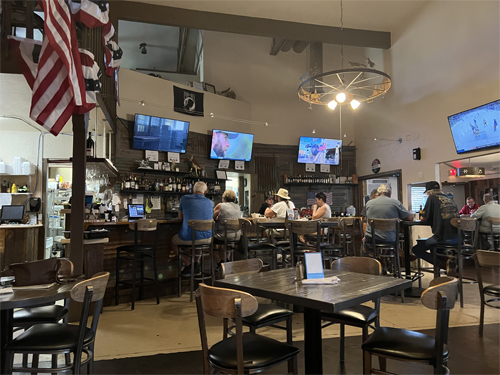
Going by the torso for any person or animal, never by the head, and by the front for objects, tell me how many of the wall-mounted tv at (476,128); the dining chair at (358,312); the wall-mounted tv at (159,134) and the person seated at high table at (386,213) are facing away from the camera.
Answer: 1

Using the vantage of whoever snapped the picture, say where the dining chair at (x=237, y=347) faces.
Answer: facing away from the viewer and to the right of the viewer

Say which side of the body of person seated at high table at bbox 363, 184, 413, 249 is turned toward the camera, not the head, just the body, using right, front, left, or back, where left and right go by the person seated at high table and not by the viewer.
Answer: back

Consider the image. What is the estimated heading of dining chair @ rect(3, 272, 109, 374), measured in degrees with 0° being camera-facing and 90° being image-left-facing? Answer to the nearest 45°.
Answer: approximately 135°

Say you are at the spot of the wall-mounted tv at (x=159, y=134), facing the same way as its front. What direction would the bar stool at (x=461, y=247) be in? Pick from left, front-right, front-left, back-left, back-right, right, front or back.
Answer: front

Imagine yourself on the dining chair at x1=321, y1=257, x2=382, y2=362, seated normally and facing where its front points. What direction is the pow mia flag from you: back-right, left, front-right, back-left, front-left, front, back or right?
right

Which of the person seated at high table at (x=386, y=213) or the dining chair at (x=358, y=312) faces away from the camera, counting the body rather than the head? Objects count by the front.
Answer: the person seated at high table

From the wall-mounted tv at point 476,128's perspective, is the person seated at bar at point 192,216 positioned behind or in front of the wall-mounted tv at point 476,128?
in front

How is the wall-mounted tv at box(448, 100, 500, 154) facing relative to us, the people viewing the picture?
facing the viewer and to the left of the viewer

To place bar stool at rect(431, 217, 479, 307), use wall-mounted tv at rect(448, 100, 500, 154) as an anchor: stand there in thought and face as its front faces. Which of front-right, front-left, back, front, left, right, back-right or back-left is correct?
front-left

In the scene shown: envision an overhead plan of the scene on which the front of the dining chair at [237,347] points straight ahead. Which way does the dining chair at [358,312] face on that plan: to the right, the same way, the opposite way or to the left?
the opposite way
